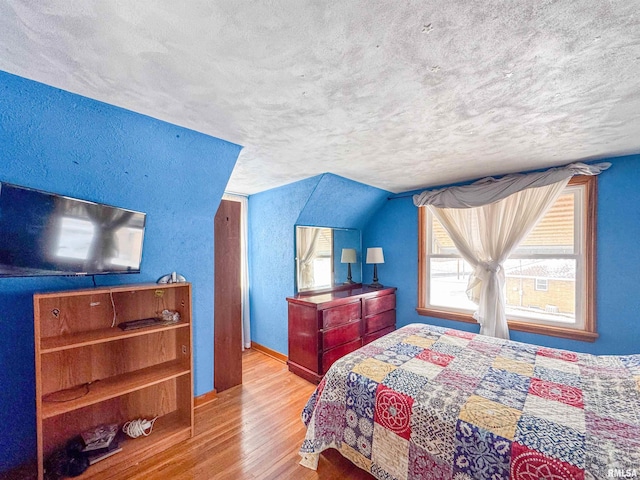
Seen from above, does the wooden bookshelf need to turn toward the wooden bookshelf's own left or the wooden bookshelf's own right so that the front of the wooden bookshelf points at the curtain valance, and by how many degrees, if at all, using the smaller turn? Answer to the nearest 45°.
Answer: approximately 45° to the wooden bookshelf's own left

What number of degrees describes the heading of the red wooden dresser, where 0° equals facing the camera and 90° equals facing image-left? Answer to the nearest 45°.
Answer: approximately 315°

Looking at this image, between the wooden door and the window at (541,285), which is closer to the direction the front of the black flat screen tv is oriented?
the window

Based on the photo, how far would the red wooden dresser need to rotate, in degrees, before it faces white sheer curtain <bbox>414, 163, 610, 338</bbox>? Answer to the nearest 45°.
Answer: approximately 45° to its left

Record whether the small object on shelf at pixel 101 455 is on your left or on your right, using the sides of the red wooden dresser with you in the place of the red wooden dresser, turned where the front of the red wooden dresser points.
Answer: on your right

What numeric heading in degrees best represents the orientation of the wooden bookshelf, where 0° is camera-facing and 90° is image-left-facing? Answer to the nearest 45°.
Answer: approximately 315°

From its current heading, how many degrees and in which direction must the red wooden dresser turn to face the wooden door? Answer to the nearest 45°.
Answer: approximately 135° to its right

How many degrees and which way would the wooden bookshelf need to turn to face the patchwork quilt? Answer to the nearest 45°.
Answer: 0° — it already faces it

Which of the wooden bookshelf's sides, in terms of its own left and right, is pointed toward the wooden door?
left

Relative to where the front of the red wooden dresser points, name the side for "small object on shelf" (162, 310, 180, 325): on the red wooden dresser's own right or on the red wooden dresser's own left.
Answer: on the red wooden dresser's own right
